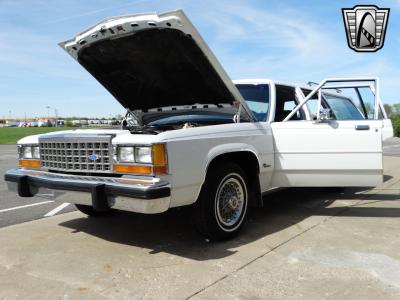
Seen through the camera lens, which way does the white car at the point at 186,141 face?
facing the viewer and to the left of the viewer
